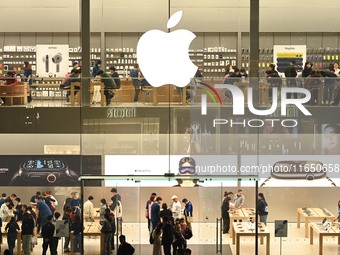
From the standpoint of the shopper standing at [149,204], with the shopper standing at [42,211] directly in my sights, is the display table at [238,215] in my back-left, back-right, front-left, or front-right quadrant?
back-left

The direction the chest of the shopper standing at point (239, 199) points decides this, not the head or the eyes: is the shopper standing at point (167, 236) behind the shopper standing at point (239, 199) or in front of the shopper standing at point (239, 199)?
in front

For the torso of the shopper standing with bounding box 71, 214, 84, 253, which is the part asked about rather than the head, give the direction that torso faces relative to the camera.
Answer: away from the camera

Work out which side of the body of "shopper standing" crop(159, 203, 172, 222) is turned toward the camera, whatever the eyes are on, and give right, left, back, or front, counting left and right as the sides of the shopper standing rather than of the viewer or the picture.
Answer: back

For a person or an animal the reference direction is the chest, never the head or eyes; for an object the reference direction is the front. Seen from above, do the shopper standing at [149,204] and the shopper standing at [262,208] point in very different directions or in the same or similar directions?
very different directions
